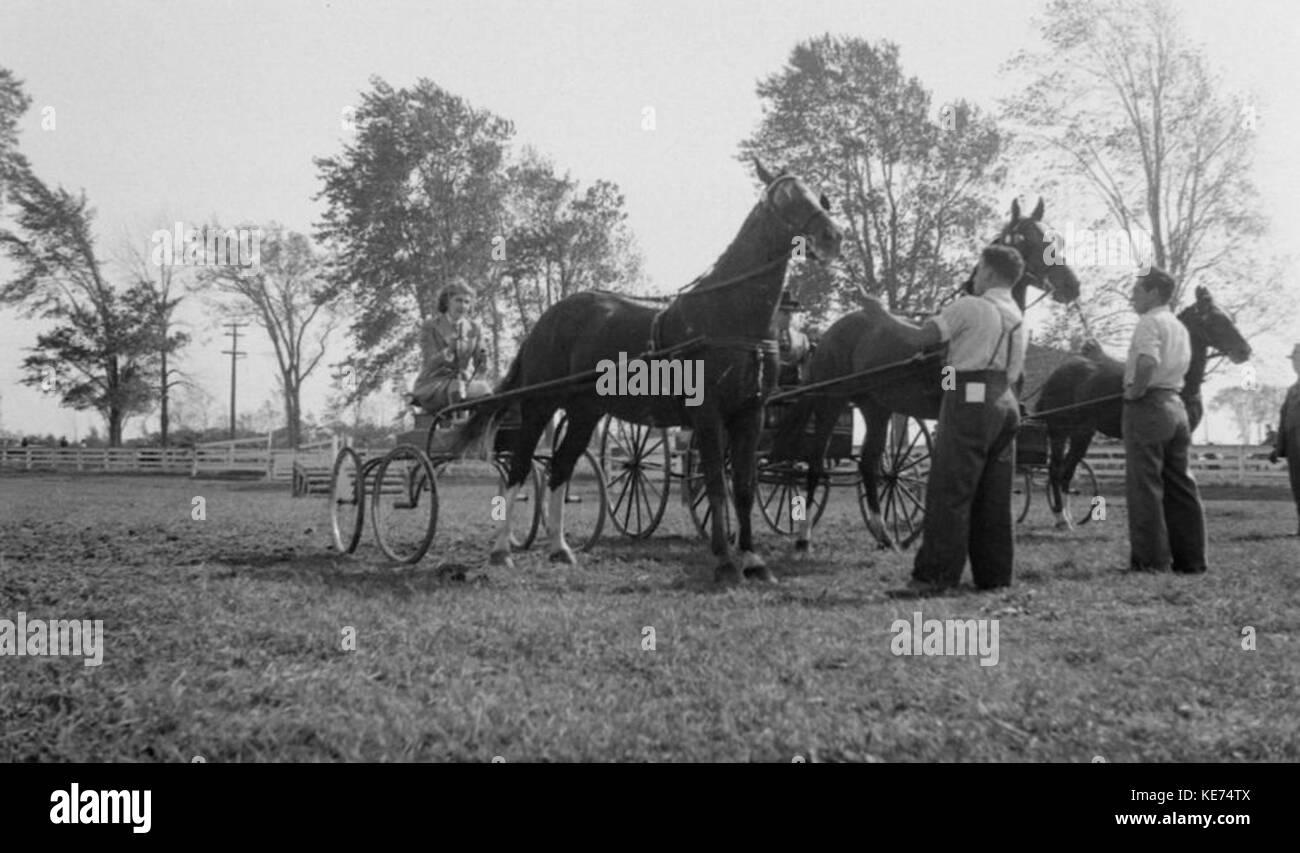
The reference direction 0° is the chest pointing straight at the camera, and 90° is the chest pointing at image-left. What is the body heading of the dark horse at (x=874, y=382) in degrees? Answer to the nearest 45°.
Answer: approximately 270°

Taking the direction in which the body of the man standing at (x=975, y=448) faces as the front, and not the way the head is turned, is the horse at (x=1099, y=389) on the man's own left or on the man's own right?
on the man's own right

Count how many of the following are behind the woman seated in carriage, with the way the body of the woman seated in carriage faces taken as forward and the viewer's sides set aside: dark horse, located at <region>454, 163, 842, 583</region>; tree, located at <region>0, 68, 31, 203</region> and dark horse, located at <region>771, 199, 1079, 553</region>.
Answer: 1

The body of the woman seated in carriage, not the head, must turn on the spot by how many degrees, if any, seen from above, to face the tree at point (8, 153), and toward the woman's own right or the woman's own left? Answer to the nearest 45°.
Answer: approximately 180°

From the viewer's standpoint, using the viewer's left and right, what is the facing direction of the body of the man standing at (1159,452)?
facing away from the viewer and to the left of the viewer

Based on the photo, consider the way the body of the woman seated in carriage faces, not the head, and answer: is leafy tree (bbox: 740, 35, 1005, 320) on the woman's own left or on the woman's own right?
on the woman's own left

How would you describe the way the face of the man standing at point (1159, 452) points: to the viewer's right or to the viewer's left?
to the viewer's left

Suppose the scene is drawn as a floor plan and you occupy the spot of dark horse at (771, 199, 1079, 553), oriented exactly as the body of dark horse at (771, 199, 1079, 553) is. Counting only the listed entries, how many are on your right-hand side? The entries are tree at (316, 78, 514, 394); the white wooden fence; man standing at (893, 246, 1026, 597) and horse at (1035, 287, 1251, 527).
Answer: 1

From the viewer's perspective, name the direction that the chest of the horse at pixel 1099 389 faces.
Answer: to the viewer's right

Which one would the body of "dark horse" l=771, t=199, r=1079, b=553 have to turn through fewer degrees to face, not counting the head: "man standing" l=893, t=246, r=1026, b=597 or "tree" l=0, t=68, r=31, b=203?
the man standing

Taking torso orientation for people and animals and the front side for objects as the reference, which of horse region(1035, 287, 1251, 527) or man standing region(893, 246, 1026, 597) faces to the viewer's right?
the horse

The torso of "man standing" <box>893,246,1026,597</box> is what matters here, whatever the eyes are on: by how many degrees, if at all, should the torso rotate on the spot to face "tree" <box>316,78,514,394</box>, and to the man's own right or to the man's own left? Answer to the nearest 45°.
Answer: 0° — they already face it
